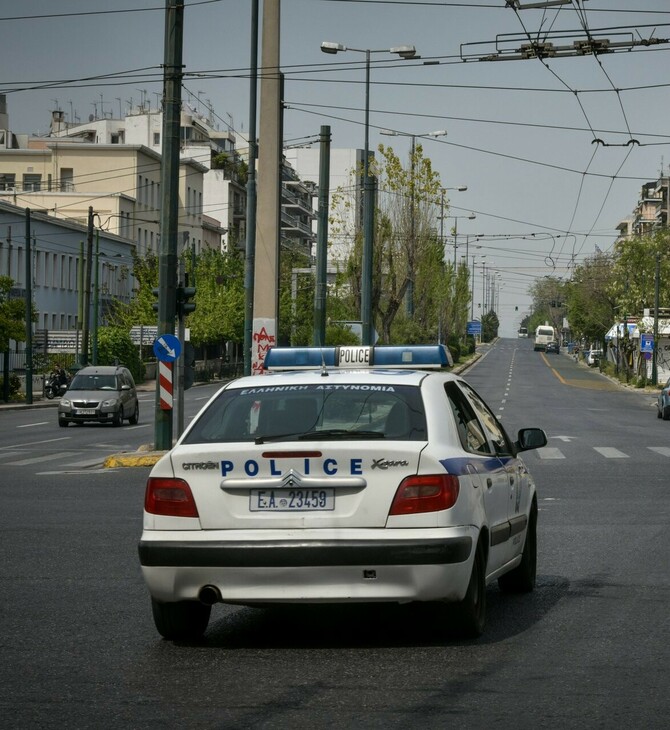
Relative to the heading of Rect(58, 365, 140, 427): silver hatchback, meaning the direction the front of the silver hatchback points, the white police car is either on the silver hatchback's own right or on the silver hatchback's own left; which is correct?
on the silver hatchback's own left

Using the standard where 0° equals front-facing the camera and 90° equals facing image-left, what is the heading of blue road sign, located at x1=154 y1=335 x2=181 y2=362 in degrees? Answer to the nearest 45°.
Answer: approximately 0°

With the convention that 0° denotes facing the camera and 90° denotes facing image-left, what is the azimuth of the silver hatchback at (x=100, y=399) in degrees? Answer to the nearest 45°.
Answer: approximately 45°

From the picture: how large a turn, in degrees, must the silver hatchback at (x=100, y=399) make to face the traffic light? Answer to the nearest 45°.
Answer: approximately 45° to its left

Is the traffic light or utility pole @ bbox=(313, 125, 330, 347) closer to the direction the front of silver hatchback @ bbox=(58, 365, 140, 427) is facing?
the traffic light

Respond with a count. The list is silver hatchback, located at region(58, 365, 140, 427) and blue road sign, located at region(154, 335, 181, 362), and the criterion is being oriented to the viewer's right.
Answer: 0

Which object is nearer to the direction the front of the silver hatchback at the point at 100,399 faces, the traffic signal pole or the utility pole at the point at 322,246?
the traffic signal pole

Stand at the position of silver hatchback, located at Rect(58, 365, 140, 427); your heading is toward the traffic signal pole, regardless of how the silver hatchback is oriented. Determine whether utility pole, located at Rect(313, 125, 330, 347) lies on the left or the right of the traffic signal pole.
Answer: left

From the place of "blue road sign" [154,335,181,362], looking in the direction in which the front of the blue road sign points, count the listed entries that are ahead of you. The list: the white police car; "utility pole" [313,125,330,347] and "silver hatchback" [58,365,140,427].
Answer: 1

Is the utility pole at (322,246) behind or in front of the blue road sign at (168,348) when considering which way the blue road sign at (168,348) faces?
behind

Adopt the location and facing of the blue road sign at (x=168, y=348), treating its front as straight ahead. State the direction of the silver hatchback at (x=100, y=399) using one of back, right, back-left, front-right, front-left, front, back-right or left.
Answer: back
